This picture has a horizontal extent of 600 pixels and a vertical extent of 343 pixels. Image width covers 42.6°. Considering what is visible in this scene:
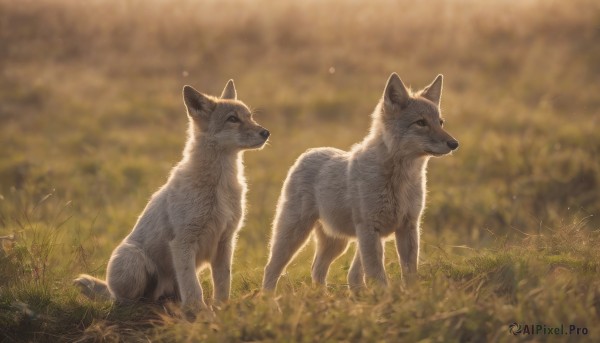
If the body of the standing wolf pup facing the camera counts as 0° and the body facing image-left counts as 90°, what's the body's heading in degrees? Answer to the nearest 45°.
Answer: approximately 315°

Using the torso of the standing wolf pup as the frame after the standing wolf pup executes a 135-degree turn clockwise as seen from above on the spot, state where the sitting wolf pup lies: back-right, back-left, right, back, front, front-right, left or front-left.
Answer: front

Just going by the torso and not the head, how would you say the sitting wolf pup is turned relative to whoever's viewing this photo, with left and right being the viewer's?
facing the viewer and to the right of the viewer
